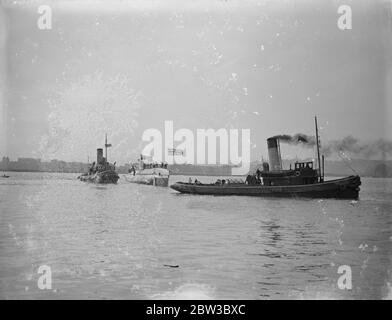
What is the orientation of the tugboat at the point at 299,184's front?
to the viewer's right

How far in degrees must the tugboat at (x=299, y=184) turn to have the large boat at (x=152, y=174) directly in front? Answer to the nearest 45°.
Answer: approximately 135° to its left
